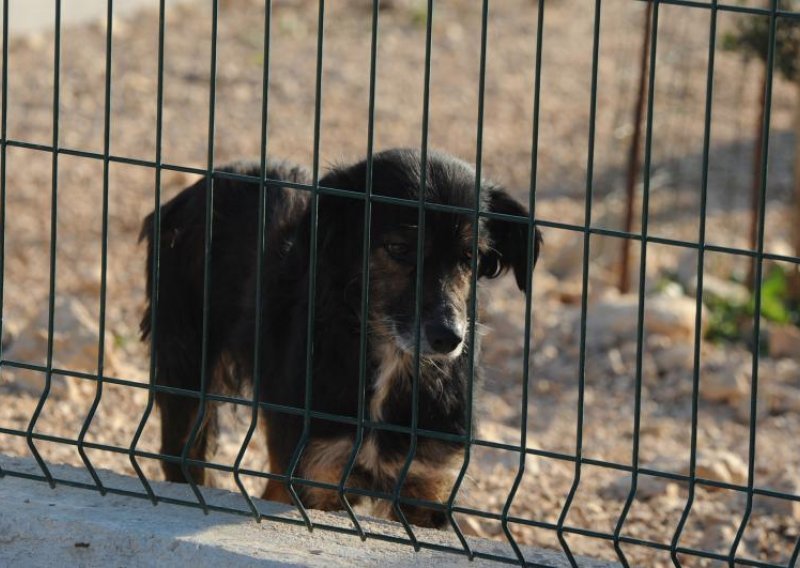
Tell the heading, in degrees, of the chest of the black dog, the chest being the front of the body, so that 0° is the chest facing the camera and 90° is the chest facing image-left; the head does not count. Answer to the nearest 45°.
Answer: approximately 315°

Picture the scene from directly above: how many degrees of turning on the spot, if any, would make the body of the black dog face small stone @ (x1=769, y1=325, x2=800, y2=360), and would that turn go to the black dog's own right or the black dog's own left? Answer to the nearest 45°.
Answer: approximately 90° to the black dog's own left

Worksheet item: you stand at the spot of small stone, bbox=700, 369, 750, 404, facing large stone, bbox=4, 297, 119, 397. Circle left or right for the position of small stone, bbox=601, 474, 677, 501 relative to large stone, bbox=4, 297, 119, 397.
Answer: left

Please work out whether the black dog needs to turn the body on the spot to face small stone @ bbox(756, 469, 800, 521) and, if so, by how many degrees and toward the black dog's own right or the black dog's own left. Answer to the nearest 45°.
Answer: approximately 90° to the black dog's own left

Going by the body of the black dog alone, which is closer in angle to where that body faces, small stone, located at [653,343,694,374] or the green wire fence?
the green wire fence

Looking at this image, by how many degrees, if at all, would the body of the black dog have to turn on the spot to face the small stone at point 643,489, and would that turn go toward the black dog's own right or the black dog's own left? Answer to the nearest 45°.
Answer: approximately 90° to the black dog's own left

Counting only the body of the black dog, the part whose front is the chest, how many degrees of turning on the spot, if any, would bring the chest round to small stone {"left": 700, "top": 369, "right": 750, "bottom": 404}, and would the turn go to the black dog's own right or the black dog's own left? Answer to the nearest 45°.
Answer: approximately 90° to the black dog's own left

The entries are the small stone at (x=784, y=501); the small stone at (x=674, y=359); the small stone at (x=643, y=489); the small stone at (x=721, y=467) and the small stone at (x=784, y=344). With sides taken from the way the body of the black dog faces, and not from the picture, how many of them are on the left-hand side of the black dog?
5

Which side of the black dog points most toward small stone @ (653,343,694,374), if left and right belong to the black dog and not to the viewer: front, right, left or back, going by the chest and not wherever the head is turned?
left

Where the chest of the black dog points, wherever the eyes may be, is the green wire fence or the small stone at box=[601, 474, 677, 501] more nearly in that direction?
the green wire fence

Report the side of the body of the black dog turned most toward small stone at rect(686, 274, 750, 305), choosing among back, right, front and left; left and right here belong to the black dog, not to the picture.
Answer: left

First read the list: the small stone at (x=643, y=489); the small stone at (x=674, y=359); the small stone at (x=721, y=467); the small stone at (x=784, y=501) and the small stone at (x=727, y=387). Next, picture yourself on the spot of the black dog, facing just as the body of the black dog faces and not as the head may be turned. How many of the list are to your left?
5

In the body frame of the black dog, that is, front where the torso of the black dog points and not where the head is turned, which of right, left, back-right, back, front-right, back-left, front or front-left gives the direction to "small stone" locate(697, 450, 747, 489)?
left

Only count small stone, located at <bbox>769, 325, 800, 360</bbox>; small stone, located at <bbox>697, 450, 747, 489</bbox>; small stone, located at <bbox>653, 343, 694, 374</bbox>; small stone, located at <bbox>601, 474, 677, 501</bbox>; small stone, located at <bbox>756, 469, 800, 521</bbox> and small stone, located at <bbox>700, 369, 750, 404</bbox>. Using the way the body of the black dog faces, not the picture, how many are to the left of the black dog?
6
